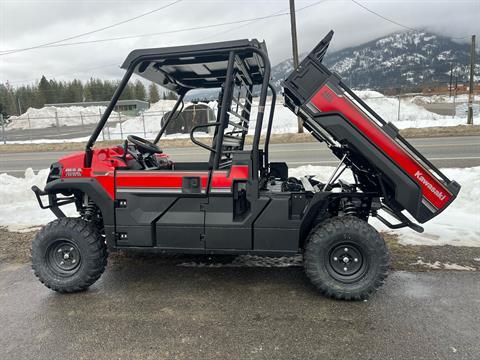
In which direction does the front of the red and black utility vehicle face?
to the viewer's left
